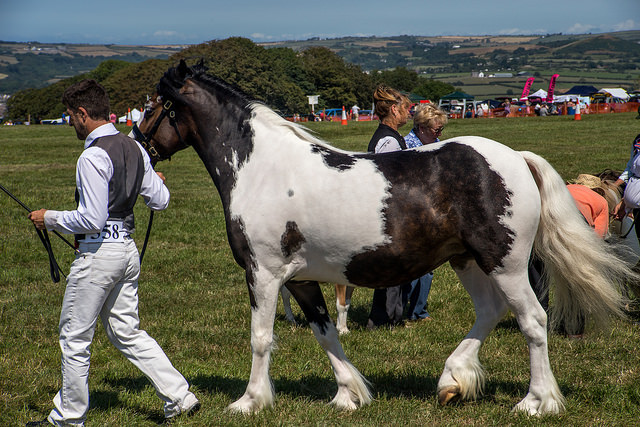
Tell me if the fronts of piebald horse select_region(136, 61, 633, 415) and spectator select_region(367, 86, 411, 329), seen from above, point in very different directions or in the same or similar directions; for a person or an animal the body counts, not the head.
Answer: very different directions

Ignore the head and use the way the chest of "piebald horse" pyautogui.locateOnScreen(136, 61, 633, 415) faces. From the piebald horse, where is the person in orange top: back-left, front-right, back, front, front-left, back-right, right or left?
back-right

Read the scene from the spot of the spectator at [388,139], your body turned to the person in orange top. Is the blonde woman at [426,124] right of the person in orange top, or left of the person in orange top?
left

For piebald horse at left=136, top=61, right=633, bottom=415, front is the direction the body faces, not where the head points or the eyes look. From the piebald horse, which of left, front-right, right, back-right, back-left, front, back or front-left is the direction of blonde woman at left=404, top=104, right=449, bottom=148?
right

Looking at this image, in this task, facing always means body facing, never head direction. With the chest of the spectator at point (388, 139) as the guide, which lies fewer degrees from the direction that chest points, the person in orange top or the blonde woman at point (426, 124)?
the person in orange top

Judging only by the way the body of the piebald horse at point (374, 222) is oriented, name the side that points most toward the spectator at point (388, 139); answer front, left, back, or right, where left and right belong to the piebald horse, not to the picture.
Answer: right

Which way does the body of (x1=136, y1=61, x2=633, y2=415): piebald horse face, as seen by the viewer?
to the viewer's left
